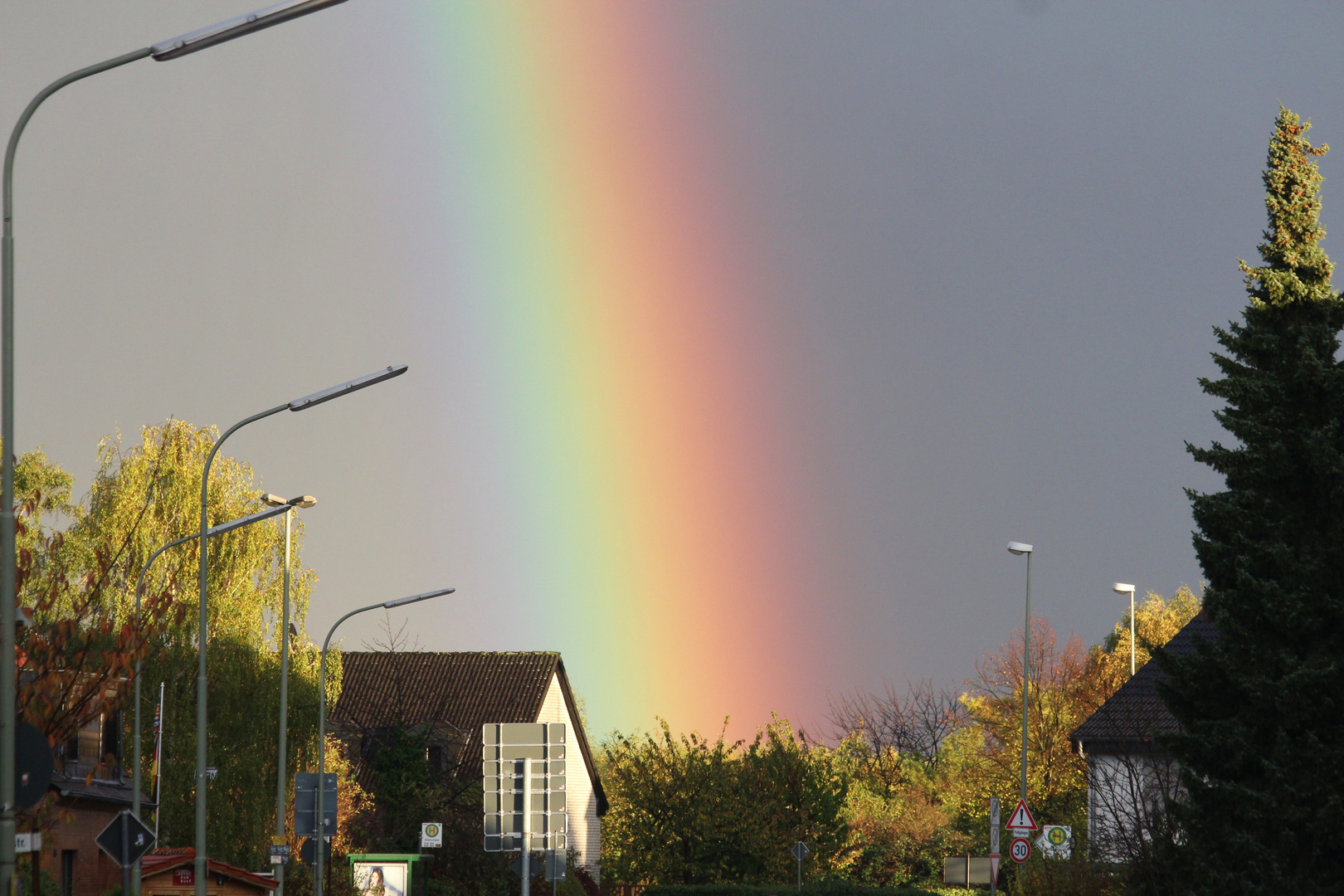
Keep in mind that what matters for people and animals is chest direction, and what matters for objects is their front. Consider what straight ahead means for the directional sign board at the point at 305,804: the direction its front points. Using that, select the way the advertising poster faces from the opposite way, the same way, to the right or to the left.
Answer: the opposite way

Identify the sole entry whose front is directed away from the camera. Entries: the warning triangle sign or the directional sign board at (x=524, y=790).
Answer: the directional sign board

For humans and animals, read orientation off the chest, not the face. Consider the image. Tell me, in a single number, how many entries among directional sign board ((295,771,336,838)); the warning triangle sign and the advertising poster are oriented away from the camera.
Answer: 1

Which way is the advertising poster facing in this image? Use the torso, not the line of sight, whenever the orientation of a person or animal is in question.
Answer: toward the camera

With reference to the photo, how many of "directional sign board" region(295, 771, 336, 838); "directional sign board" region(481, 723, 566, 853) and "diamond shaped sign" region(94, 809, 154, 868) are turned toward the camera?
0

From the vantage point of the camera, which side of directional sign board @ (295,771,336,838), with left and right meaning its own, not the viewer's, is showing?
back

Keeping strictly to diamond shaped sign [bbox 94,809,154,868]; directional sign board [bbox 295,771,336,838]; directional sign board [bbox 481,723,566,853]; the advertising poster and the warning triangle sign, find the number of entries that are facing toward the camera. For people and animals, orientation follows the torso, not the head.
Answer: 2

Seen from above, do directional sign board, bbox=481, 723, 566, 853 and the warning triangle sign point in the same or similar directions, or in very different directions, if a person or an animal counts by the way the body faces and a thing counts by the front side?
very different directions

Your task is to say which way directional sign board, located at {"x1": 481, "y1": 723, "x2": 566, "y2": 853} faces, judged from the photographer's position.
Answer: facing away from the viewer

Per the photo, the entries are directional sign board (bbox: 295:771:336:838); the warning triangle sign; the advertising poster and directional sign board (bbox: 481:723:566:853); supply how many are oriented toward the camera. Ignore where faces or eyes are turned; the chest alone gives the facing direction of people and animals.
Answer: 2

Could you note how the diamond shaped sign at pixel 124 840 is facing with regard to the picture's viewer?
facing away from the viewer

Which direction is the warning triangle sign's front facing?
toward the camera

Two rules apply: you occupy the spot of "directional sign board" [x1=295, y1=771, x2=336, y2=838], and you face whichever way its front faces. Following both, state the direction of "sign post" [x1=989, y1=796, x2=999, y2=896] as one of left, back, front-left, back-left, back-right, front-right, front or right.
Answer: right
